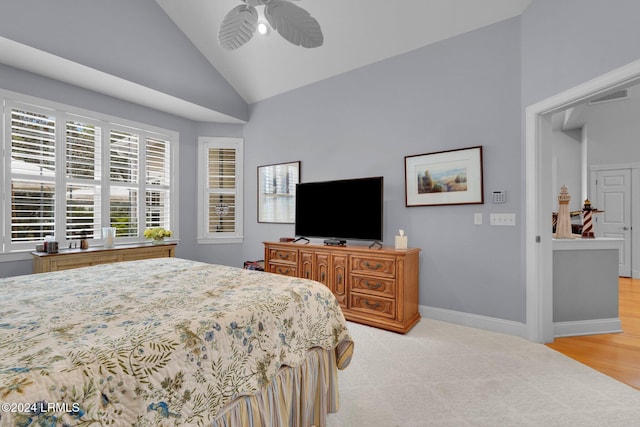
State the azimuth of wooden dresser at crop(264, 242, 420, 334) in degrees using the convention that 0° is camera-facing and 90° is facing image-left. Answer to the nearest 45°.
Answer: approximately 45°

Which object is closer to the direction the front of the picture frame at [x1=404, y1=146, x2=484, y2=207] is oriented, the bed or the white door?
the bed

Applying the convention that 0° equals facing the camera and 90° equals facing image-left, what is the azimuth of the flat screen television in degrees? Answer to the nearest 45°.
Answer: approximately 45°

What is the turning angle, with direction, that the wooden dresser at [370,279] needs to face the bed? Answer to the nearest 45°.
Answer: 0° — it already faces it

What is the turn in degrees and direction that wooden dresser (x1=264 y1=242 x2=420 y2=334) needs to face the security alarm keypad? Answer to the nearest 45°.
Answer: approximately 135° to its left

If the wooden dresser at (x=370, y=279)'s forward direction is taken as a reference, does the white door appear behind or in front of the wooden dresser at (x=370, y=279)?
behind

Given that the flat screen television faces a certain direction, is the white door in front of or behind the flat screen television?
behind

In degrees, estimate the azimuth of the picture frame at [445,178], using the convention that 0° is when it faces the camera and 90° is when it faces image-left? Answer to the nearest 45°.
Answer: approximately 45°

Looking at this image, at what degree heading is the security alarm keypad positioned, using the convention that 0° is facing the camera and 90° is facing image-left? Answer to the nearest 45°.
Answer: approximately 45°
